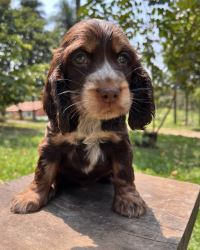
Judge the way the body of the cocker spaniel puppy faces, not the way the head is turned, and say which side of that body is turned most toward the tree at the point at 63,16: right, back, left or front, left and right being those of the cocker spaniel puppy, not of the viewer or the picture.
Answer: back

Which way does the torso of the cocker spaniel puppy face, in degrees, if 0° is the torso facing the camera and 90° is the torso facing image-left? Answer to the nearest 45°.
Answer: approximately 0°

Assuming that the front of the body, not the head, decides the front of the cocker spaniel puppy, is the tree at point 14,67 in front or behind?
behind
